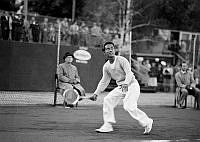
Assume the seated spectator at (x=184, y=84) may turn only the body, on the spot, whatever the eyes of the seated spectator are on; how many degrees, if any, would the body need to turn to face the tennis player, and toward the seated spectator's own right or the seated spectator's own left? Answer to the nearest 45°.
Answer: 0° — they already face them

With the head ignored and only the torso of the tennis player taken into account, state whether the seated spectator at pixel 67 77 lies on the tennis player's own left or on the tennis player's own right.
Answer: on the tennis player's own right

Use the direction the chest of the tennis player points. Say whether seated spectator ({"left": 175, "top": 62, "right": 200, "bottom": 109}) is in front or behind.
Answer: behind

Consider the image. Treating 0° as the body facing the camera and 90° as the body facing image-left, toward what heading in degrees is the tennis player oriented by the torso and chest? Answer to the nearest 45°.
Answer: approximately 45°
